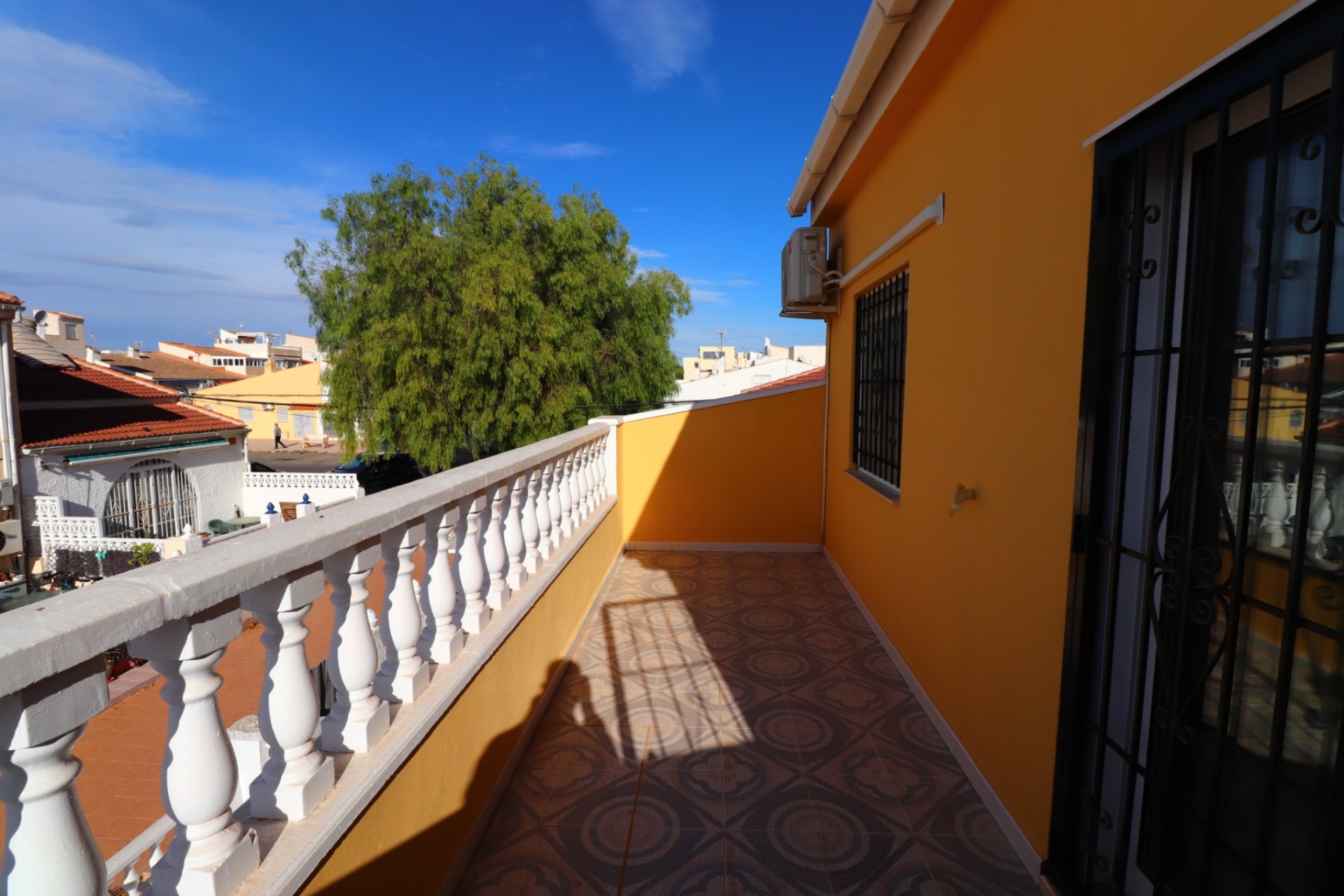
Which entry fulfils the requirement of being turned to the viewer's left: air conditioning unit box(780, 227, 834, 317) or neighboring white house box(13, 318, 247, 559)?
the air conditioning unit

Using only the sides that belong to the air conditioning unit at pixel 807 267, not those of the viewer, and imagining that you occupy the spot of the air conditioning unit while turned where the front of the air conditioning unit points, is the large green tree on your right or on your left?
on your right

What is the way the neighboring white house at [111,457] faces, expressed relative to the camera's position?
facing the viewer and to the right of the viewer

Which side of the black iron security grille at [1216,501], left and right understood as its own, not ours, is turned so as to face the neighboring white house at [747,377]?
right

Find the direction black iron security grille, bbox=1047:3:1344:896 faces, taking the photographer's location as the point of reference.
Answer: facing the viewer and to the left of the viewer

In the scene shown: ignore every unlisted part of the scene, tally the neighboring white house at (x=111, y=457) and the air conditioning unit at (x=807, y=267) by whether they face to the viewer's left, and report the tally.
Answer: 1

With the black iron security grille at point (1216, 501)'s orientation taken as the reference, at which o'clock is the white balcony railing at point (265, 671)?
The white balcony railing is roughly at 12 o'clock from the black iron security grille.

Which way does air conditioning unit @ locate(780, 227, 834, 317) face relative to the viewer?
to the viewer's left

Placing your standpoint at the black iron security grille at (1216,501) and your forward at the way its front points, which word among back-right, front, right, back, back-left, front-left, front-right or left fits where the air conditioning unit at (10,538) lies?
front-right

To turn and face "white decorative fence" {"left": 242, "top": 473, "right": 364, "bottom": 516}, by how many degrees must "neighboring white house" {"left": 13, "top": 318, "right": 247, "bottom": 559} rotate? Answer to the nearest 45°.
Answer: approximately 45° to its left

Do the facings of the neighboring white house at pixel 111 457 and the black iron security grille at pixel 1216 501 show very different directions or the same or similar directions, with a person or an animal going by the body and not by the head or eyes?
very different directions

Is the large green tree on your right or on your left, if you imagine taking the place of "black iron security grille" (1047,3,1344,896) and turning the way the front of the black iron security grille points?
on your right
